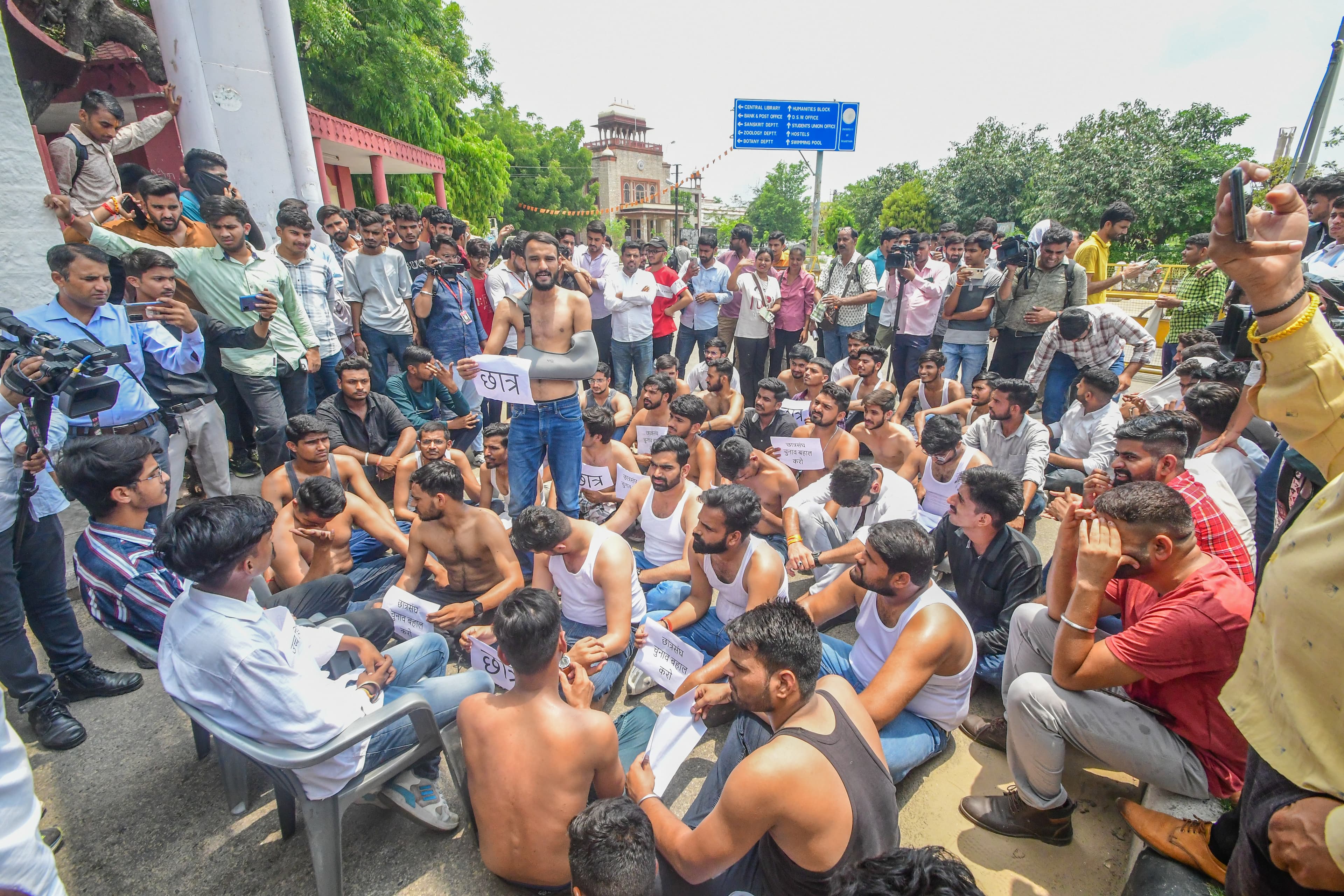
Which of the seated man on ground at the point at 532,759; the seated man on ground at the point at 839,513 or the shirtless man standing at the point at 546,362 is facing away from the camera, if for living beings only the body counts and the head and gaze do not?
the seated man on ground at the point at 532,759

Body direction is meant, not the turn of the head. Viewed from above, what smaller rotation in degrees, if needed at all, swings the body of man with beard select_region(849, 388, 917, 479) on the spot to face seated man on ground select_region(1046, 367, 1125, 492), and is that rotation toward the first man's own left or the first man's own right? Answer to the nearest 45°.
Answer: approximately 135° to the first man's own left

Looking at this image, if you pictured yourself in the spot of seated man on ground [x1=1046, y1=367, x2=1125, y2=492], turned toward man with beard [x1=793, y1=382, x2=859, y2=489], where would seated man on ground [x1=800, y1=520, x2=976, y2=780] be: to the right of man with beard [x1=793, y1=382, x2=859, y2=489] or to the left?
left

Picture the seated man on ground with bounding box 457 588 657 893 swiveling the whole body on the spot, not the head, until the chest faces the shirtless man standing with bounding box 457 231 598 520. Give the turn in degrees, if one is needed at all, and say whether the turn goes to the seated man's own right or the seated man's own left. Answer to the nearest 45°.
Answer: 0° — they already face them

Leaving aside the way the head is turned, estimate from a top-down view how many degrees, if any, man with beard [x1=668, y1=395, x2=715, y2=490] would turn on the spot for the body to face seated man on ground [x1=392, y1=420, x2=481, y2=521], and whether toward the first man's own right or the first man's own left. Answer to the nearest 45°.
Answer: approximately 45° to the first man's own right

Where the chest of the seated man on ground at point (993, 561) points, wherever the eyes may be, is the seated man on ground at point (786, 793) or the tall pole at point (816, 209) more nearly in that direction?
the seated man on ground

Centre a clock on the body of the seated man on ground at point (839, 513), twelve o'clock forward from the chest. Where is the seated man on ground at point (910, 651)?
the seated man on ground at point (910, 651) is roughly at 10 o'clock from the seated man on ground at point (839, 513).

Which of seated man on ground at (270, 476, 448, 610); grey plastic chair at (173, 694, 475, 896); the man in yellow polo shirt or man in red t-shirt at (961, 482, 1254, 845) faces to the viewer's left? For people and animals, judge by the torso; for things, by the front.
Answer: the man in red t-shirt

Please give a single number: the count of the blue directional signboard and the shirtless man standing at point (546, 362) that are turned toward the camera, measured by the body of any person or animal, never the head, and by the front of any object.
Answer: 2

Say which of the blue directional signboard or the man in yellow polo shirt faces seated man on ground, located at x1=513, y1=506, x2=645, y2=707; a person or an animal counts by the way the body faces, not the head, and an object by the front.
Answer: the blue directional signboard
